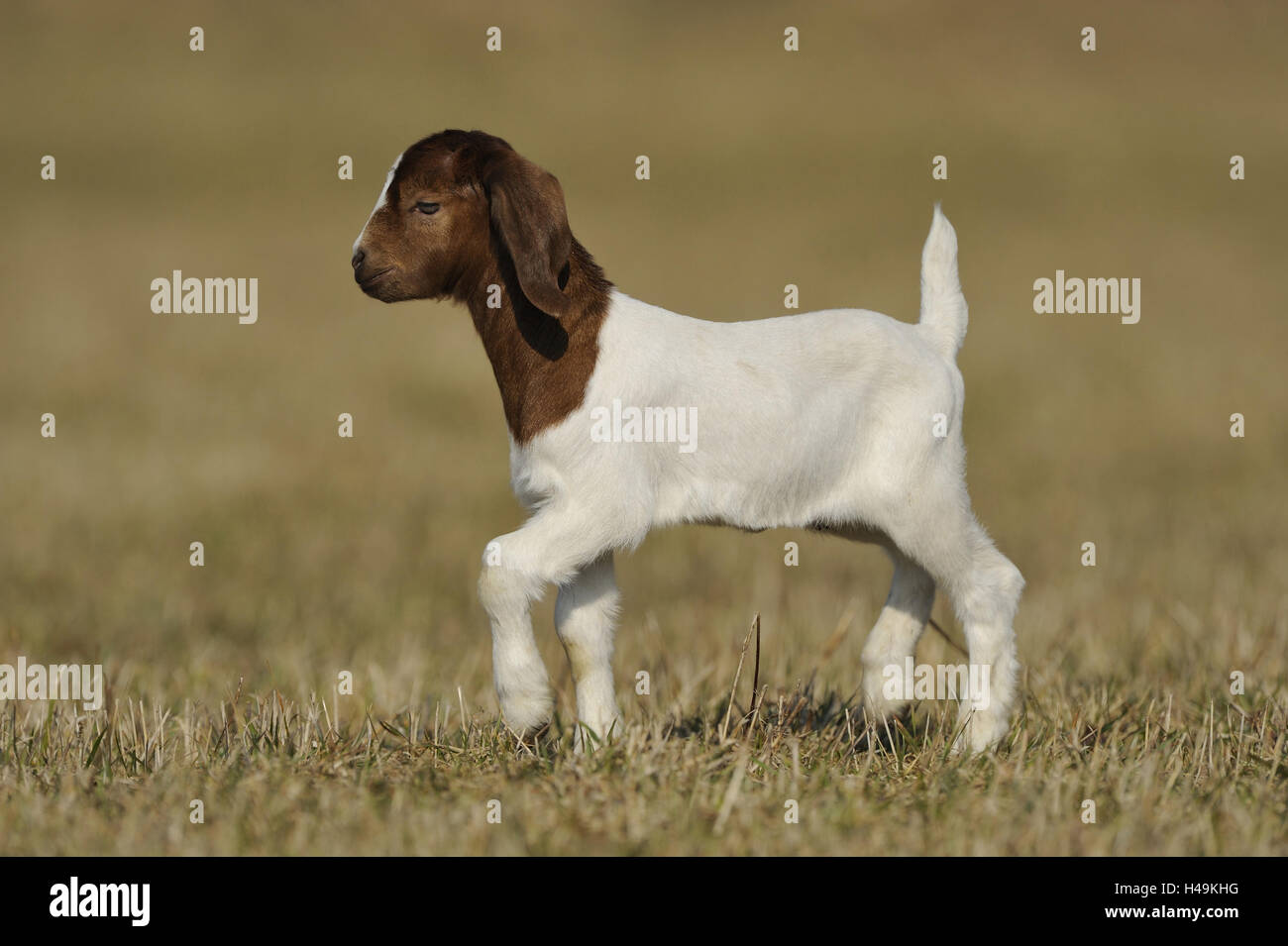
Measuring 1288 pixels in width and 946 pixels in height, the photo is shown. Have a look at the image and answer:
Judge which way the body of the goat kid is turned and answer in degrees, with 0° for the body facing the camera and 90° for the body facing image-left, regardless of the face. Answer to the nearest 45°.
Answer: approximately 90°
